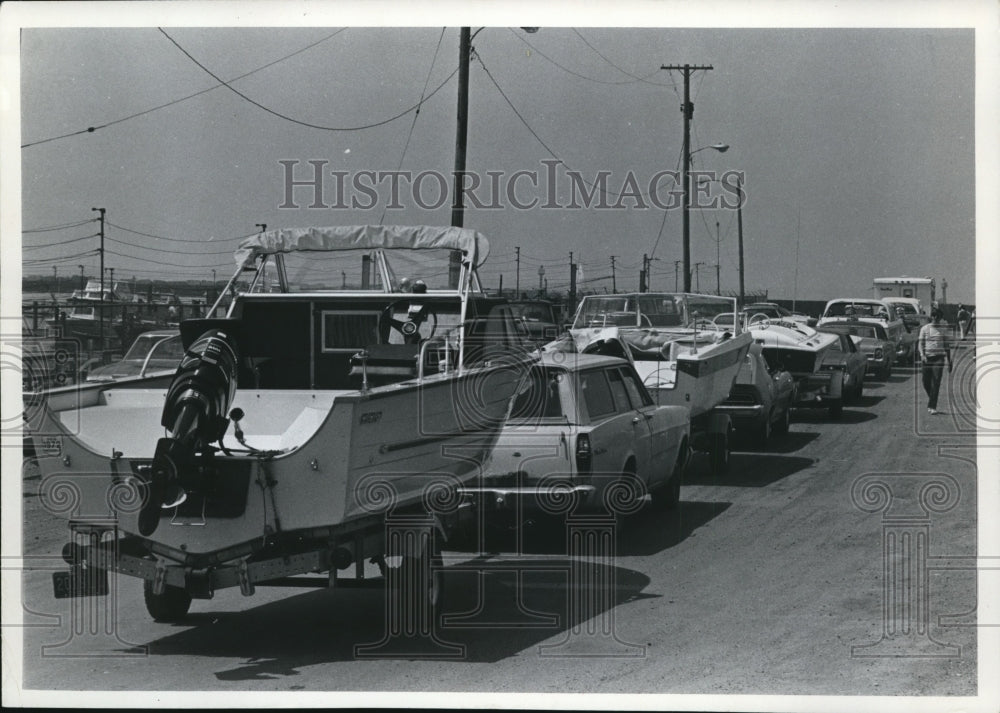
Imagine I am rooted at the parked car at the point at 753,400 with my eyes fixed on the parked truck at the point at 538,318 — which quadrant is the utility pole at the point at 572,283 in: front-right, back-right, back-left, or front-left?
front-right

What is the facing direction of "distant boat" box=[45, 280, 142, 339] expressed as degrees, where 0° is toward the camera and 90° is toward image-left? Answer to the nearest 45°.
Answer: approximately 90°

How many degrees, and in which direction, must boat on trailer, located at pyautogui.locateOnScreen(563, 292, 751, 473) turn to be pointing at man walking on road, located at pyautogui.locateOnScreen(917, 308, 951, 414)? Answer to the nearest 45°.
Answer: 0° — it already faces them

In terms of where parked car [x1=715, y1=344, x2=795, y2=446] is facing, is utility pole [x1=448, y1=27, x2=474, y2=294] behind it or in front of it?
behind

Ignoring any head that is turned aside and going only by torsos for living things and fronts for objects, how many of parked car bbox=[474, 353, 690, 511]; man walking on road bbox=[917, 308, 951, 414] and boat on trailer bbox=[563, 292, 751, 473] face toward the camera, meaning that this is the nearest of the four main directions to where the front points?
1

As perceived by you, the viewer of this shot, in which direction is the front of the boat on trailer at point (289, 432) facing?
facing away from the viewer and to the right of the viewer

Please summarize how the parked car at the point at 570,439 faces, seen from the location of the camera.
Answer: facing away from the viewer and to the right of the viewer

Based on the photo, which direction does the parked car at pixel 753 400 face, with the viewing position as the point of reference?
facing away from the viewer and to the right of the viewer

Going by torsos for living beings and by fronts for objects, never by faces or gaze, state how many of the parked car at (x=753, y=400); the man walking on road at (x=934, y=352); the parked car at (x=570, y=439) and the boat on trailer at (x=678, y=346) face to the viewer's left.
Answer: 0

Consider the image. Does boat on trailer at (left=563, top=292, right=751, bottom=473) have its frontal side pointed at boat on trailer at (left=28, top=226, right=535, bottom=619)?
no

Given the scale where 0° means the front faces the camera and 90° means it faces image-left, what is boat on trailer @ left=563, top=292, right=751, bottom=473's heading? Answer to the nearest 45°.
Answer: approximately 225°

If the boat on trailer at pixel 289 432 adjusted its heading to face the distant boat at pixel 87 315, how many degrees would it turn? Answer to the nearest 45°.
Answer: approximately 45° to its left

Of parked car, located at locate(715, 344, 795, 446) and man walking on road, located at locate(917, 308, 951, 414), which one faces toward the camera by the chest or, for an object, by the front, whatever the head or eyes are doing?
the man walking on road

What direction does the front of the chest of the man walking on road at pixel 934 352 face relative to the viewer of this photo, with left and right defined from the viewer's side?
facing the viewer
